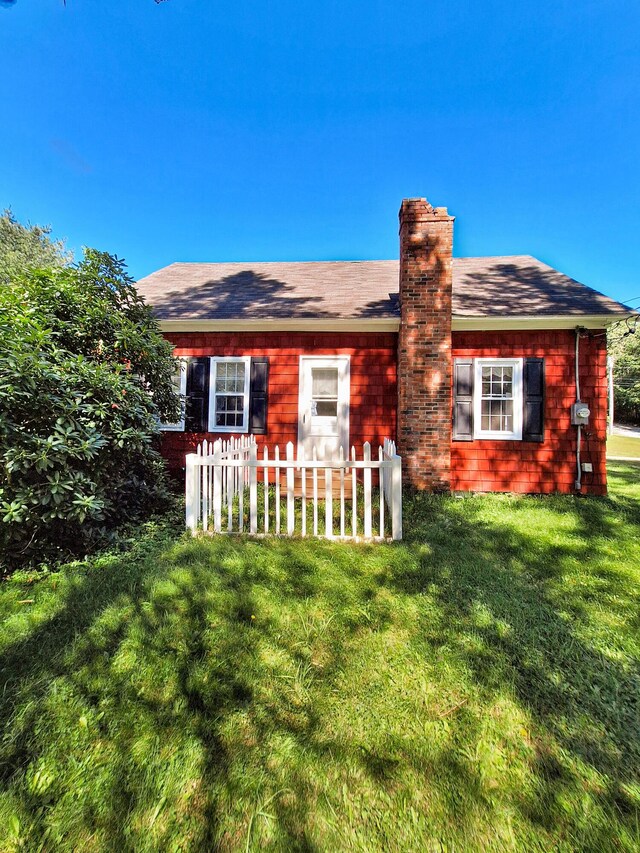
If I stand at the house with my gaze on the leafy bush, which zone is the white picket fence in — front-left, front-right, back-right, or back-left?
front-left

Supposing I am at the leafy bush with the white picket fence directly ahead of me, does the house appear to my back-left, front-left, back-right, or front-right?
front-left

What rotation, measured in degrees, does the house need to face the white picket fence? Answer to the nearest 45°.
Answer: approximately 45° to its right

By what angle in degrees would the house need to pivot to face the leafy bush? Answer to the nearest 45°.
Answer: approximately 45° to its right

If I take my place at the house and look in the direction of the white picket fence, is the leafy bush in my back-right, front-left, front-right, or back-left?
front-right

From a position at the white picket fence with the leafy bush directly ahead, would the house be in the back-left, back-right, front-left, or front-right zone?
back-right

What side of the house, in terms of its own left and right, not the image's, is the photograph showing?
front
